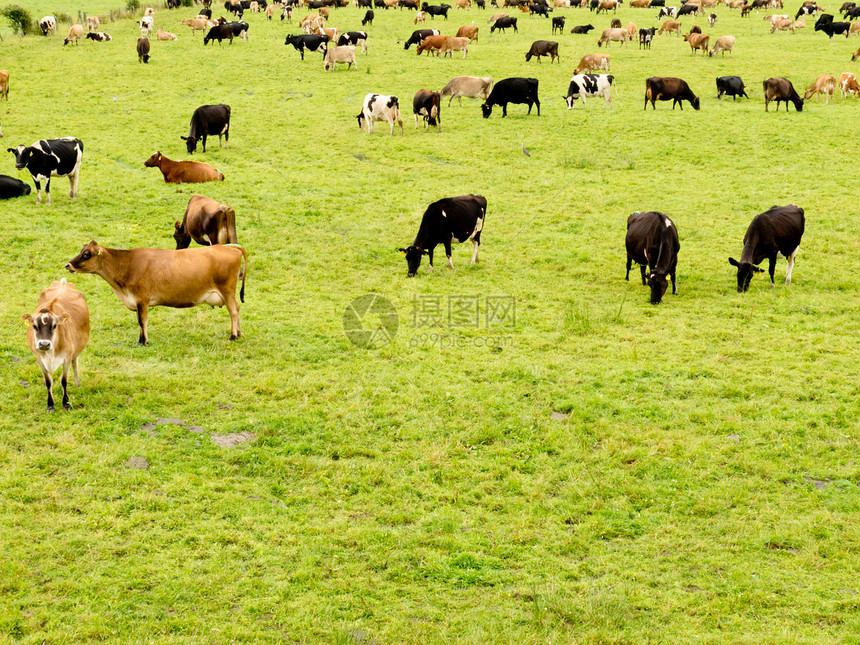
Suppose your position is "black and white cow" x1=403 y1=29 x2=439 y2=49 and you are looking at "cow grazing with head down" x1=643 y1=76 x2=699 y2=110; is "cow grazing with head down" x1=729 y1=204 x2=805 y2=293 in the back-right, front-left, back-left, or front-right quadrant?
front-right

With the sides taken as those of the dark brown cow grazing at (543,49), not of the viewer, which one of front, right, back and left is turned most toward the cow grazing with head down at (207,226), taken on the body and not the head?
left

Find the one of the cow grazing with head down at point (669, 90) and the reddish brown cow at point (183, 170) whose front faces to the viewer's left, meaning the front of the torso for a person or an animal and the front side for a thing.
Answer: the reddish brown cow

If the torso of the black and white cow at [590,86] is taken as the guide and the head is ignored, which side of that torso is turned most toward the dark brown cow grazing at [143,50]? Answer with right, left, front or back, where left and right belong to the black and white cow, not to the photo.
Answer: front

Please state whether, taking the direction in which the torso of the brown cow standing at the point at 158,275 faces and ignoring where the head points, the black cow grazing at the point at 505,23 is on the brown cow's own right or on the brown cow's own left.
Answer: on the brown cow's own right

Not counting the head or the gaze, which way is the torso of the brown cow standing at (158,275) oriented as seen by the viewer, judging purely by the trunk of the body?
to the viewer's left

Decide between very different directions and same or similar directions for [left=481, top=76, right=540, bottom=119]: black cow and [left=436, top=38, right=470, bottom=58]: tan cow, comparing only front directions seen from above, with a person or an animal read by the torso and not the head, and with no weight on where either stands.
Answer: same or similar directions

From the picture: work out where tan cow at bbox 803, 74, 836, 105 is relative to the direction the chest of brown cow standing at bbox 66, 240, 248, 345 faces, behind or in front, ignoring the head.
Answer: behind

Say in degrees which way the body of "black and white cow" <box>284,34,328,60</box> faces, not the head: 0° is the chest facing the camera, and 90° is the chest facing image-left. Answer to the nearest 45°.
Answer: approximately 90°

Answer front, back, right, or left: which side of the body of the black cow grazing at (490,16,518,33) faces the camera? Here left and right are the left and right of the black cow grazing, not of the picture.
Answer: left

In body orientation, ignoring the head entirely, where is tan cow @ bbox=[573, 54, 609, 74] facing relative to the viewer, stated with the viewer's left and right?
facing to the left of the viewer

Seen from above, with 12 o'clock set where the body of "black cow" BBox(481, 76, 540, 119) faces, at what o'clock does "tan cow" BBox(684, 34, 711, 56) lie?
The tan cow is roughly at 4 o'clock from the black cow.

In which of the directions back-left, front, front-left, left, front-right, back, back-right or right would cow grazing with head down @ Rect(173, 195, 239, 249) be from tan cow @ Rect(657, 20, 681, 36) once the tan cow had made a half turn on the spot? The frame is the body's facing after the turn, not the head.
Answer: right

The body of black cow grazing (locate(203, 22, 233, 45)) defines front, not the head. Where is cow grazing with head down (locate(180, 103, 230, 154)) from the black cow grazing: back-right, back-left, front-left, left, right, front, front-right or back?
left

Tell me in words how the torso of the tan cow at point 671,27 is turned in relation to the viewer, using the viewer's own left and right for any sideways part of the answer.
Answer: facing to the left of the viewer

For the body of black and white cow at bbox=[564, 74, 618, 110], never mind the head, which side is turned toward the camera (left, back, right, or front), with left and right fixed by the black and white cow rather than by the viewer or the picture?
left

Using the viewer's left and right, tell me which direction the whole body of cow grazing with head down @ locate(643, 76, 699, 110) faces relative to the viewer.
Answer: facing to the right of the viewer
